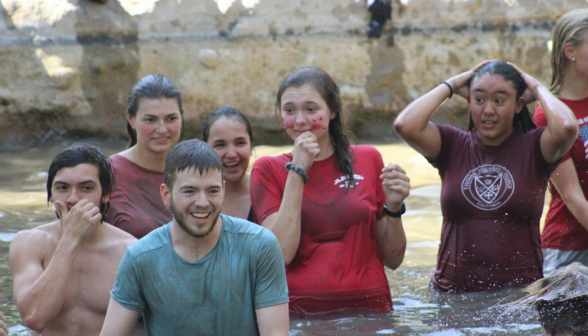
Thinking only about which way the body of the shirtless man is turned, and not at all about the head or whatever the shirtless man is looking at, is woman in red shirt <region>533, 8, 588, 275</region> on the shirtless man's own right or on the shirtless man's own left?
on the shirtless man's own left

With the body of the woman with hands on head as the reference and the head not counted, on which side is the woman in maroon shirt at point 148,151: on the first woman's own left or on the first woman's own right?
on the first woman's own right

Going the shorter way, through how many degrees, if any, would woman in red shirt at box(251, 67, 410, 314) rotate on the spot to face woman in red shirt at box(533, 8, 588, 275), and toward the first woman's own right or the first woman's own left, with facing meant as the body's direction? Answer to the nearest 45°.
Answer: approximately 135° to the first woman's own left

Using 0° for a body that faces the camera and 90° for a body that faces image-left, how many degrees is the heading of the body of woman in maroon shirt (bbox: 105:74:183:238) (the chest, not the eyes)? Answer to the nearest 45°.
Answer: approximately 315°

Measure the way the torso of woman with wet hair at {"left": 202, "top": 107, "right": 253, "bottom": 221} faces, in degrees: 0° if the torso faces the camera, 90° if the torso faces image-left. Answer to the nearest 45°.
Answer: approximately 0°
